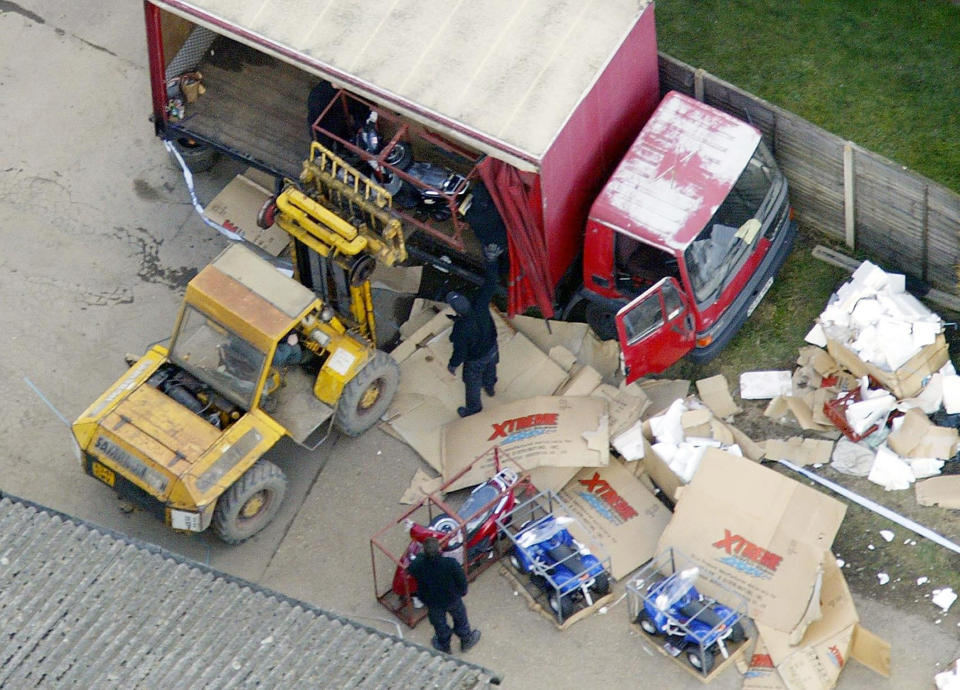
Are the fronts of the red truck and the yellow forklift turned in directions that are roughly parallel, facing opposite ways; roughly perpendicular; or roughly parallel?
roughly perpendicular

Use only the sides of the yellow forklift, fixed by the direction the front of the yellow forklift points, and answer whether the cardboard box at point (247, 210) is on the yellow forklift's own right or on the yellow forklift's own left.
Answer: on the yellow forklift's own left

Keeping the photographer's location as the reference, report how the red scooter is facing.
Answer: facing the viewer and to the left of the viewer

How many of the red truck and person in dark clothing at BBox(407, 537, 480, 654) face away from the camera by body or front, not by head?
1

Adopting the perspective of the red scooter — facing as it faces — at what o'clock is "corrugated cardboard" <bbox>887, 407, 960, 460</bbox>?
The corrugated cardboard is roughly at 6 o'clock from the red scooter.

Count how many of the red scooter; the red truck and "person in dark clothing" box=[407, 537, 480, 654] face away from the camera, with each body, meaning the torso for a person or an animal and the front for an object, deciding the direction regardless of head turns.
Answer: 1

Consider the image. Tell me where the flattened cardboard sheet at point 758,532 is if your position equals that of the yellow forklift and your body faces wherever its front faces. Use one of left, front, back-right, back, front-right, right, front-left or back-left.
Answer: front-right

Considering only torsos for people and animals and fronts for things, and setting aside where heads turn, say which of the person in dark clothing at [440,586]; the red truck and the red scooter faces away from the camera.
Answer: the person in dark clothing

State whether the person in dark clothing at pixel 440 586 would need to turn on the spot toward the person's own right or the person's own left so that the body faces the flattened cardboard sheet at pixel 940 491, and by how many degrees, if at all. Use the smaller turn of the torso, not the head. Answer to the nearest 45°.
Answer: approximately 45° to the person's own right

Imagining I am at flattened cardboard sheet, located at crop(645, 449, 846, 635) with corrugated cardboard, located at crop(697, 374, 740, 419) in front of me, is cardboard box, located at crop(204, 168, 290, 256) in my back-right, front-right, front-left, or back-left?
front-left

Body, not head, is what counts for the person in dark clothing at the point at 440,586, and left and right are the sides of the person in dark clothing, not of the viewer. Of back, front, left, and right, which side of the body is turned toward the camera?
back

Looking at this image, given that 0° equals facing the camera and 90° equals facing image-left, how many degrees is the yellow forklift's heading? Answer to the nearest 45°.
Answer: approximately 225°

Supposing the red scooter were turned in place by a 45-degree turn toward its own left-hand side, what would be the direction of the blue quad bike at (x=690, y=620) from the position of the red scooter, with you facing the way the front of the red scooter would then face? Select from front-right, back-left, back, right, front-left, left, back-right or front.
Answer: left

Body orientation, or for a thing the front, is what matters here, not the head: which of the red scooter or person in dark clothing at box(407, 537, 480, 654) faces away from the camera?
the person in dark clothing

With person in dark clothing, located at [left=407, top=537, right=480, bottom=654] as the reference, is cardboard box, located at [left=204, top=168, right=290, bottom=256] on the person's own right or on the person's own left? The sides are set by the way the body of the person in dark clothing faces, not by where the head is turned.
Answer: on the person's own left
